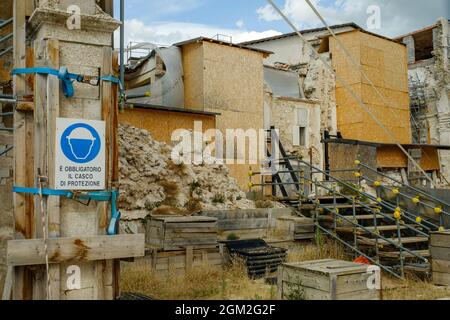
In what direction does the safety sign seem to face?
toward the camera

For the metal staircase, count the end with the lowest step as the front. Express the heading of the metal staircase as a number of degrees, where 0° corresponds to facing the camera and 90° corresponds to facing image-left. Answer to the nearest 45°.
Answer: approximately 315°

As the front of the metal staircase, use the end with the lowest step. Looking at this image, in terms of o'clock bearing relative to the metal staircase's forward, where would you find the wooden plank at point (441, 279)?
The wooden plank is roughly at 1 o'clock from the metal staircase.

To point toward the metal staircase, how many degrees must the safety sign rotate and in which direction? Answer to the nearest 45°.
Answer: approximately 135° to its left

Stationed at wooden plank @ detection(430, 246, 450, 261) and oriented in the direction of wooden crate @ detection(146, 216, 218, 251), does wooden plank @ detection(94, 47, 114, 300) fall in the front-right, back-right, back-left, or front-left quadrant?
front-left

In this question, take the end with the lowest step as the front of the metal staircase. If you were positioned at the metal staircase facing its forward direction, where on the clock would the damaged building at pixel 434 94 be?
The damaged building is roughly at 8 o'clock from the metal staircase.

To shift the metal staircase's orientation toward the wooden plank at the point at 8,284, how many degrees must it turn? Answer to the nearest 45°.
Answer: approximately 90° to its right

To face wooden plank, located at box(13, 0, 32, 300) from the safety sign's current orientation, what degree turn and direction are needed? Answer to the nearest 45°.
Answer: approximately 90° to its right

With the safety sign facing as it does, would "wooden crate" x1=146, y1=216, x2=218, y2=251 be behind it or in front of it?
behind

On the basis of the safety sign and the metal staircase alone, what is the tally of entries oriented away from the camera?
0

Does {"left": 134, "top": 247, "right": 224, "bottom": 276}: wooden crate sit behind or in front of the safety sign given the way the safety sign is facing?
behind

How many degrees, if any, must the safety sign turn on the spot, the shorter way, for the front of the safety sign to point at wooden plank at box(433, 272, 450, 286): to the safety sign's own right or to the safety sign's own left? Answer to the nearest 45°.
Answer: approximately 90° to the safety sign's own left

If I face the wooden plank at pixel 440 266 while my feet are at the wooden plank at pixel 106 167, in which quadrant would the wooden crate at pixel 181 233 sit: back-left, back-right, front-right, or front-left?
front-left
